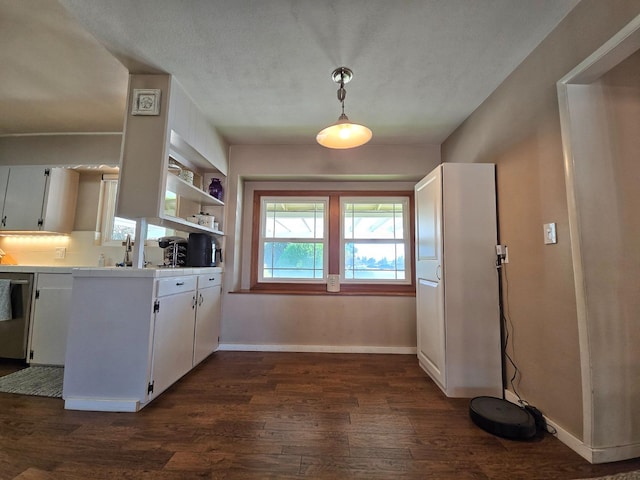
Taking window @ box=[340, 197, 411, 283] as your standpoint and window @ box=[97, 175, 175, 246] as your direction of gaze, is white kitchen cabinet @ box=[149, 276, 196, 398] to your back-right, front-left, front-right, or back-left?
front-left

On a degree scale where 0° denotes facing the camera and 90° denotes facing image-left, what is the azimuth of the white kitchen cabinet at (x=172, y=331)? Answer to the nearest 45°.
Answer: approximately 315°

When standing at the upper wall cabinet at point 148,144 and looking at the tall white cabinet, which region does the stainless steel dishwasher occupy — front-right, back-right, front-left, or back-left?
back-left

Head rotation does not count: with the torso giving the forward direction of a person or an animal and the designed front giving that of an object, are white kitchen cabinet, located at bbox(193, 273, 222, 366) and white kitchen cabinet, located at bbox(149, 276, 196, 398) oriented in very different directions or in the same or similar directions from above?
same or similar directions

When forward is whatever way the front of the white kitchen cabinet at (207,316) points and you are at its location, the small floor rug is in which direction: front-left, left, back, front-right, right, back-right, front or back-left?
back-right

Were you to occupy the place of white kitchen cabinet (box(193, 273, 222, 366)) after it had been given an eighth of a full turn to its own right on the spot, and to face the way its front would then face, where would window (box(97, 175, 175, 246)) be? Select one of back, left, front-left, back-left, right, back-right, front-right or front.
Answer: back-right

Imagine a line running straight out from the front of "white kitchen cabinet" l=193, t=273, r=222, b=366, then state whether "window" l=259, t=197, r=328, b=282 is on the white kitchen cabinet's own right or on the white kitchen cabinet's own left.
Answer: on the white kitchen cabinet's own left

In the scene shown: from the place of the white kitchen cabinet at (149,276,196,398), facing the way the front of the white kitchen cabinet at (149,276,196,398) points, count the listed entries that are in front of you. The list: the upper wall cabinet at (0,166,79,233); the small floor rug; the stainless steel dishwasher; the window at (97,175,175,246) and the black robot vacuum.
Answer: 1

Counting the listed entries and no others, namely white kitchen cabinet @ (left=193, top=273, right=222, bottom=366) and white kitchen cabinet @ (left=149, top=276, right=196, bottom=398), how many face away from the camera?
0

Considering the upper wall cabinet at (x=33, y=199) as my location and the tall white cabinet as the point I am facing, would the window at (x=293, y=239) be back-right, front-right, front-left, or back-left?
front-left

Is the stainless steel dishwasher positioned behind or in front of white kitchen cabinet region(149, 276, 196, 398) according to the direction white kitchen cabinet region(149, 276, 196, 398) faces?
behind

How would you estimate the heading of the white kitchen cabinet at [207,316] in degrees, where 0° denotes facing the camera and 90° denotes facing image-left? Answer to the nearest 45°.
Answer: approximately 315°
